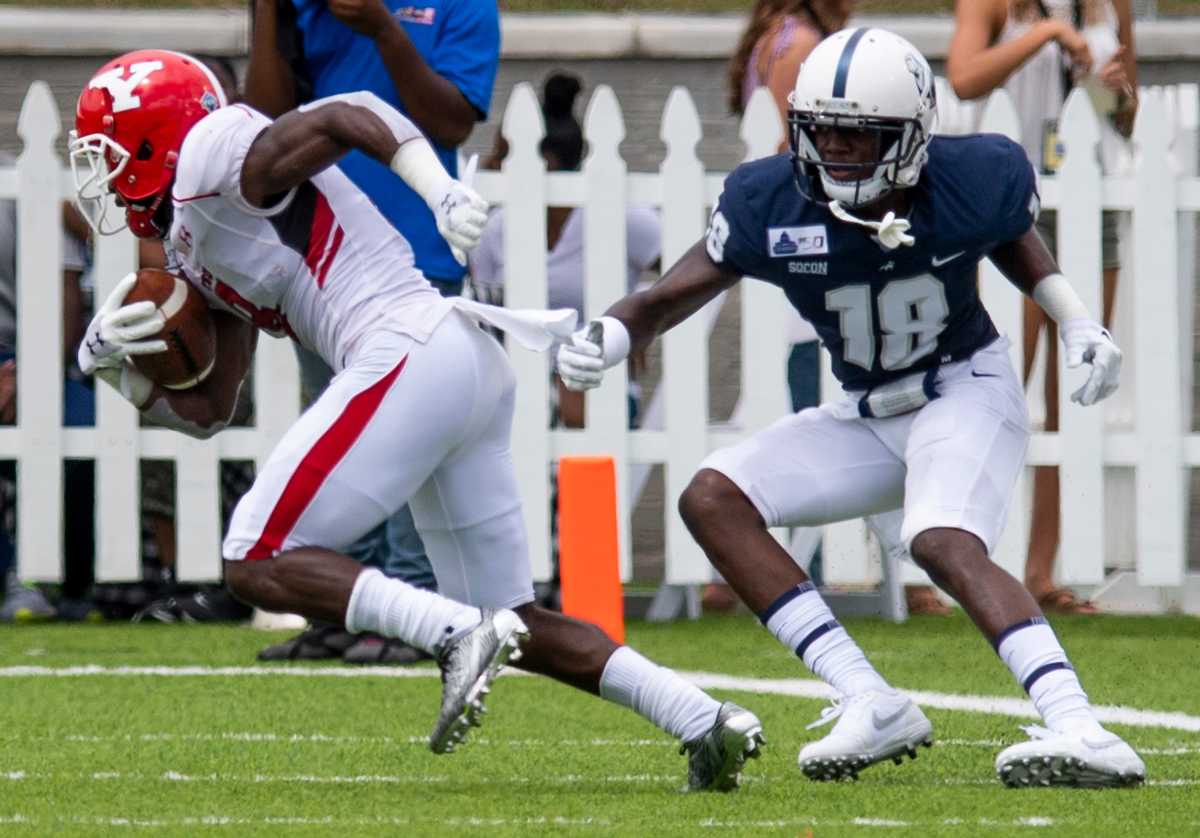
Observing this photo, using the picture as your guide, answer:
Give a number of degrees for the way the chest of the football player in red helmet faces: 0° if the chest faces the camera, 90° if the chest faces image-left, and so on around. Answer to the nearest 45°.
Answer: approximately 90°

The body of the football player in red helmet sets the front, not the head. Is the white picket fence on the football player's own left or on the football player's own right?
on the football player's own right

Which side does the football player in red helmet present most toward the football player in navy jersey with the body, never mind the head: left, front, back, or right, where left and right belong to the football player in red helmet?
back
